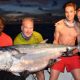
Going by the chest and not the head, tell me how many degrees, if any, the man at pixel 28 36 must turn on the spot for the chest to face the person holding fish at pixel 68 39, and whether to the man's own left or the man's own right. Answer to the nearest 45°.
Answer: approximately 90° to the man's own left

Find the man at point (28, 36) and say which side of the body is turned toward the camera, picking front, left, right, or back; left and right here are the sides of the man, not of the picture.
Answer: front
